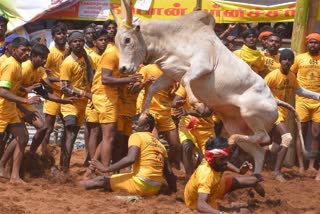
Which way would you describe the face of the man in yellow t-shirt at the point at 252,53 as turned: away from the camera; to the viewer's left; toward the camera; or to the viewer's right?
toward the camera

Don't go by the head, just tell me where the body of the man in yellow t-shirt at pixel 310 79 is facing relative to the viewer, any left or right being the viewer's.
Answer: facing the viewer

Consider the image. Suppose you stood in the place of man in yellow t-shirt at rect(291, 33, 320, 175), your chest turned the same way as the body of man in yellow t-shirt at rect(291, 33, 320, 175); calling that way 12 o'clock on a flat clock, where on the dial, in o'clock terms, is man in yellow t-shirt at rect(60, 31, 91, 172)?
man in yellow t-shirt at rect(60, 31, 91, 172) is roughly at 2 o'clock from man in yellow t-shirt at rect(291, 33, 320, 175).

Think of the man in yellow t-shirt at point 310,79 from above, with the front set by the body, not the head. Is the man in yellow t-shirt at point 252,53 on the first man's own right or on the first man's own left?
on the first man's own right

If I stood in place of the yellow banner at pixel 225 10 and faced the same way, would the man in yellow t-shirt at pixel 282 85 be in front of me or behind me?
in front

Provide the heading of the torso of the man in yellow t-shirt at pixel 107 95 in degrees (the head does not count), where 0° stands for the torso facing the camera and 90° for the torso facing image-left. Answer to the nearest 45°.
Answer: approximately 270°

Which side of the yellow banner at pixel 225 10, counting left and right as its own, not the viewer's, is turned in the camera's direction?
front

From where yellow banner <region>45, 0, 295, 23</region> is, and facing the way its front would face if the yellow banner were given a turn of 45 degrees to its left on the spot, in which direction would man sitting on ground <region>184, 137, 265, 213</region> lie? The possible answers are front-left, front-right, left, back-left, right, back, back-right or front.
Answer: front-right
